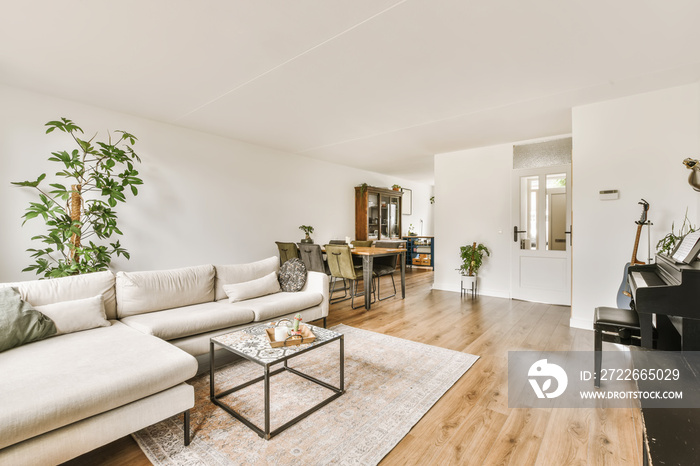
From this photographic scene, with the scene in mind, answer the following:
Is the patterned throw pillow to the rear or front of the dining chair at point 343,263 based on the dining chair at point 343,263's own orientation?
to the rear

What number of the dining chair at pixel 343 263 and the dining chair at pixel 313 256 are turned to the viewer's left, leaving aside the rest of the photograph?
0

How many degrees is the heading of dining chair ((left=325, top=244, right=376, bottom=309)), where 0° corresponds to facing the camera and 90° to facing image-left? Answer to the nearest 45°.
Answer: approximately 225°

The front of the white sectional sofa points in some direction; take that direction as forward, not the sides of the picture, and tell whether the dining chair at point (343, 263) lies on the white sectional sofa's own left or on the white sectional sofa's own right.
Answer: on the white sectional sofa's own left

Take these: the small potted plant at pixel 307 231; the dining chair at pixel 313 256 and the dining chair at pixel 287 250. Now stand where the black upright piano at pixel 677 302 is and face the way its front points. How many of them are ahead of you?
3

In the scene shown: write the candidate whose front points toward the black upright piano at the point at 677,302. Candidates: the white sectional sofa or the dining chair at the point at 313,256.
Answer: the white sectional sofa

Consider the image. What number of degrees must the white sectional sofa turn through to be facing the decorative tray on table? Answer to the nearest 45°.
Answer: approximately 45° to its left

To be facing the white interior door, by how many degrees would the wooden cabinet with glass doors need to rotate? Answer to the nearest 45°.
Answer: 0° — it already faces it

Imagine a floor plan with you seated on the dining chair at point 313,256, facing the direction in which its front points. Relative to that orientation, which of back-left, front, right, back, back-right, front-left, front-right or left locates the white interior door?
front-right

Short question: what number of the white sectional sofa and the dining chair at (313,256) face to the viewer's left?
0

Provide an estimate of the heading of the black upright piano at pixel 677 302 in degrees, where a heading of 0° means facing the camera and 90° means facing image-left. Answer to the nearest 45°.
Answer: approximately 90°

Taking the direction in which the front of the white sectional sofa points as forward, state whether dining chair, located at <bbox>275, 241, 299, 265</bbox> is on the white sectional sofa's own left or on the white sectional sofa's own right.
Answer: on the white sectional sofa's own left
